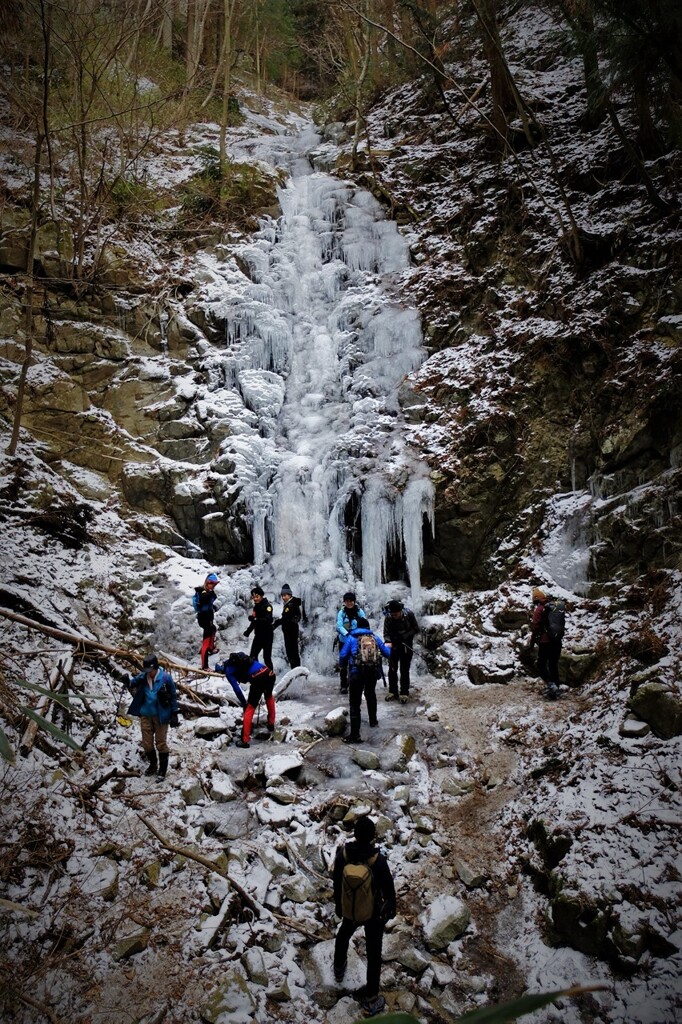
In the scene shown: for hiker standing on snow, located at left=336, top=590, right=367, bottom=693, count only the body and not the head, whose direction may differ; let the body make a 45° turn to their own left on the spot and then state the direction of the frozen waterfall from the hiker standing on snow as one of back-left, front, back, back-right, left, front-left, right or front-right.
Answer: back-left

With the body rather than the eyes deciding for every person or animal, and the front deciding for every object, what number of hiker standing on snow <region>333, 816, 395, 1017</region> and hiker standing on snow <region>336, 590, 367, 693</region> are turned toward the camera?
1

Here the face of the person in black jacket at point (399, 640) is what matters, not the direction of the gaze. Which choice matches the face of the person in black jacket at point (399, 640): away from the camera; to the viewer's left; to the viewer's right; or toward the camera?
toward the camera

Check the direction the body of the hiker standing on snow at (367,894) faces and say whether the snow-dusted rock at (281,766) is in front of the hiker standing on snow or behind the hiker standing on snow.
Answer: in front

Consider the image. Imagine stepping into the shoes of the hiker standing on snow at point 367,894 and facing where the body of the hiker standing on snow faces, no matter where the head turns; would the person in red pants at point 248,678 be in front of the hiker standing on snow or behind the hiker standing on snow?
in front

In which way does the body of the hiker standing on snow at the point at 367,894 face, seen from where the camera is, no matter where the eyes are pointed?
away from the camera

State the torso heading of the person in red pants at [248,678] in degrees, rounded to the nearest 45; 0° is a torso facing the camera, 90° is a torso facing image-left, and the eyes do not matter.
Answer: approximately 45°

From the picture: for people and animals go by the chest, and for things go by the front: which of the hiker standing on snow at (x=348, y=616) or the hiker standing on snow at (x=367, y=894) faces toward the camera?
the hiker standing on snow at (x=348, y=616)

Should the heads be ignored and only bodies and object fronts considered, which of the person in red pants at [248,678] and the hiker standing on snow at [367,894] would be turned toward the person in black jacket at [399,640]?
the hiker standing on snow

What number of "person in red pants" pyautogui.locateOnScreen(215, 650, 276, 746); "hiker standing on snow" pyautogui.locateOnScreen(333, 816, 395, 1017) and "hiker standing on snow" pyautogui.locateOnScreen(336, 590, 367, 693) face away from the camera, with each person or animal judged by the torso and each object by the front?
1

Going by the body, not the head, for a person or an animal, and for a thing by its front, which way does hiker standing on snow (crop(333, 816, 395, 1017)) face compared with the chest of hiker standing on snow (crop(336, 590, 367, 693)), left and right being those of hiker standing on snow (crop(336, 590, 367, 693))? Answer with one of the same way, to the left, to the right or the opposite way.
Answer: the opposite way

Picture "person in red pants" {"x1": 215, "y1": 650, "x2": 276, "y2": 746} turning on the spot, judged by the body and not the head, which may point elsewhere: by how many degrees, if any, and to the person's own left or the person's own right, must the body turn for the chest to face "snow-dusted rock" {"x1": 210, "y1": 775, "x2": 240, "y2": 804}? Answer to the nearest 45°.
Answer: approximately 45° to the person's own left

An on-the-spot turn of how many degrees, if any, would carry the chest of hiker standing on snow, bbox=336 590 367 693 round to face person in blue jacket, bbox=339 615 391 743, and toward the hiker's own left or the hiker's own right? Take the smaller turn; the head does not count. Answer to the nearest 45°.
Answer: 0° — they already face them

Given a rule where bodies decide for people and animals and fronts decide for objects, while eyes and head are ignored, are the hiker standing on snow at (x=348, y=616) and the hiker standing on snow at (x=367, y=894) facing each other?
yes

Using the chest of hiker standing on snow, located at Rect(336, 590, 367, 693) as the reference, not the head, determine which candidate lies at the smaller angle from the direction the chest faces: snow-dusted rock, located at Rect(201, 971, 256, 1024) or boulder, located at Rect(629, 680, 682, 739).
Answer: the snow-dusted rock

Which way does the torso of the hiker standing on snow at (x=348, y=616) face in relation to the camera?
toward the camera

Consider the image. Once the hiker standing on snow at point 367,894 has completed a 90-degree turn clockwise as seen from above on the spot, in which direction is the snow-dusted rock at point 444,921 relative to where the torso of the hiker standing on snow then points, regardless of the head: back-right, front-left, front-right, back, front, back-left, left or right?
front-left
